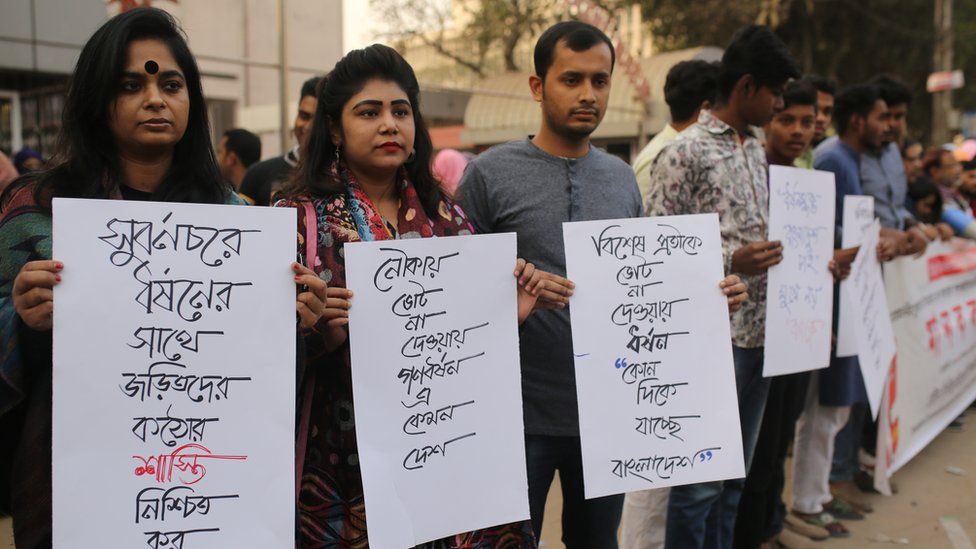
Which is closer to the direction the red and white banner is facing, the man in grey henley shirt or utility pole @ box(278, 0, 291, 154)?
the man in grey henley shirt

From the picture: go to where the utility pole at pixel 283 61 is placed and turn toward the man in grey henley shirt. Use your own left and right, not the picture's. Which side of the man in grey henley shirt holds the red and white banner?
left

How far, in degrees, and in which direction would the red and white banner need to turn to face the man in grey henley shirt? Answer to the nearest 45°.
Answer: approximately 45° to its right

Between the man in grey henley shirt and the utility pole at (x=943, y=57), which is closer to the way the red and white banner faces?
the man in grey henley shirt
